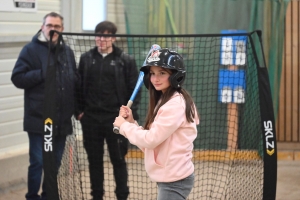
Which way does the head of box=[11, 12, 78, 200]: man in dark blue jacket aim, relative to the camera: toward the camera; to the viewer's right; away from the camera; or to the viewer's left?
toward the camera

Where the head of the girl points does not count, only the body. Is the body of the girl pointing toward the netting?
no

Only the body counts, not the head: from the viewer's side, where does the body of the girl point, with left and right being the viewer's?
facing the viewer and to the left of the viewer

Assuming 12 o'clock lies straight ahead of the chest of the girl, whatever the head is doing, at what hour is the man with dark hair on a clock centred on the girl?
The man with dark hair is roughly at 4 o'clock from the girl.

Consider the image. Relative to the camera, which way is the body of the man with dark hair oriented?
toward the camera

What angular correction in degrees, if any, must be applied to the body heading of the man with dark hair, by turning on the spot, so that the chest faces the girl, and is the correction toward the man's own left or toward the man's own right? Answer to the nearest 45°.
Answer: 0° — they already face them

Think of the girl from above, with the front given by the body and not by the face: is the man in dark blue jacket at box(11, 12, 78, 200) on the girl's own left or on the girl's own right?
on the girl's own right

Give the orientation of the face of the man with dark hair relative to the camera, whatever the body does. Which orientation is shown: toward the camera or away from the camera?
toward the camera

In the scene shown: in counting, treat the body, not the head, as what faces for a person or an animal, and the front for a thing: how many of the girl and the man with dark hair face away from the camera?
0
